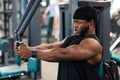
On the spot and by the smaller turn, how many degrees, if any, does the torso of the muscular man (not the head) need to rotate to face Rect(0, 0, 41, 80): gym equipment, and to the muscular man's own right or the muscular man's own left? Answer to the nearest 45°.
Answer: approximately 45° to the muscular man's own right

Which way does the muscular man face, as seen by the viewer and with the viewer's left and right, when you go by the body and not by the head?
facing to the left of the viewer
